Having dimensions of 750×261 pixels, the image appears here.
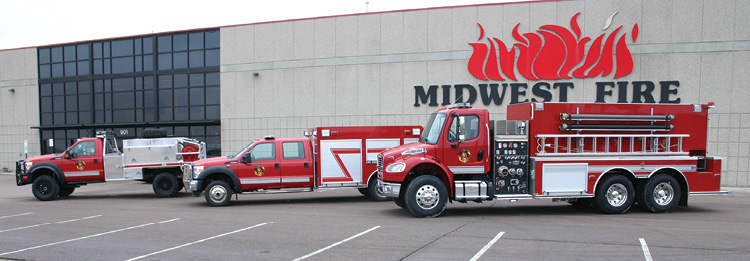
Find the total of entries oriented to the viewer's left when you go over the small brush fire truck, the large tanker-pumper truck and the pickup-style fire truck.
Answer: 3

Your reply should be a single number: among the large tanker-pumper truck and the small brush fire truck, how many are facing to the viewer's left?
2

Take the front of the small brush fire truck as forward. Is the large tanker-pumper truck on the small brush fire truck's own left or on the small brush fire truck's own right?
on the small brush fire truck's own left

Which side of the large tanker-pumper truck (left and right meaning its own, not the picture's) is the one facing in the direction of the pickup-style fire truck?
front

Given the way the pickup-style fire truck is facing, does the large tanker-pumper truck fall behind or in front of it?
behind

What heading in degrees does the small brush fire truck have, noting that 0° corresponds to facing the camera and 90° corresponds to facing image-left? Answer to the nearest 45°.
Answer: approximately 90°

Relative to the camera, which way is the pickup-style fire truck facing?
to the viewer's left

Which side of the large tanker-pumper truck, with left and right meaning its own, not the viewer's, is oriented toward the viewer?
left
